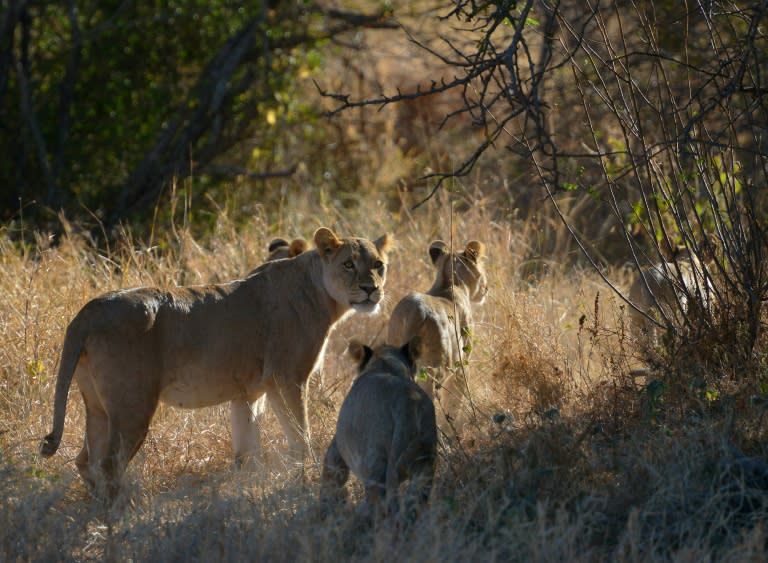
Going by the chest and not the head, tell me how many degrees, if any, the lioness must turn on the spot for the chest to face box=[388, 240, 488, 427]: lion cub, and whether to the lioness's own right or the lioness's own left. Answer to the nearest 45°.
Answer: approximately 45° to the lioness's own left

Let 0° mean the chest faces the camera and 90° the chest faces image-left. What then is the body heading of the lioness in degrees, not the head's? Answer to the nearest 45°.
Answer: approximately 270°

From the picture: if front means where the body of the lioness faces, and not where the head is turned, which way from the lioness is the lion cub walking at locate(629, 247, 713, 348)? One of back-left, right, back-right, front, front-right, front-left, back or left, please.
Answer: front

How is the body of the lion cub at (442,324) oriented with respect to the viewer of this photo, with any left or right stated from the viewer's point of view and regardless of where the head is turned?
facing away from the viewer and to the right of the viewer

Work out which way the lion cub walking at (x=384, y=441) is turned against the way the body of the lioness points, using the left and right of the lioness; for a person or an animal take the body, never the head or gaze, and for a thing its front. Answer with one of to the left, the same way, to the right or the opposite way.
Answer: to the left

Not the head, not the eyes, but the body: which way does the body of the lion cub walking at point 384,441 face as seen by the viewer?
away from the camera

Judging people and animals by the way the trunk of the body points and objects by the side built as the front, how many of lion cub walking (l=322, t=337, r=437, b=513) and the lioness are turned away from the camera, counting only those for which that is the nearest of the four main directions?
1

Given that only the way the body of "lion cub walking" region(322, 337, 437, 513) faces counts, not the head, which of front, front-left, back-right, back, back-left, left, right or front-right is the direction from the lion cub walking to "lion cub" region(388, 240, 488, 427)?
front

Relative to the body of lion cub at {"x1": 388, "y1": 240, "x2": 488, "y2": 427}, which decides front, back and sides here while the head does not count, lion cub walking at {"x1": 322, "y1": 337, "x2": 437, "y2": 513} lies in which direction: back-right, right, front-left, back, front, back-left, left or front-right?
back-right

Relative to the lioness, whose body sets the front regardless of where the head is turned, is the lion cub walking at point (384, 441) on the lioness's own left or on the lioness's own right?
on the lioness's own right
